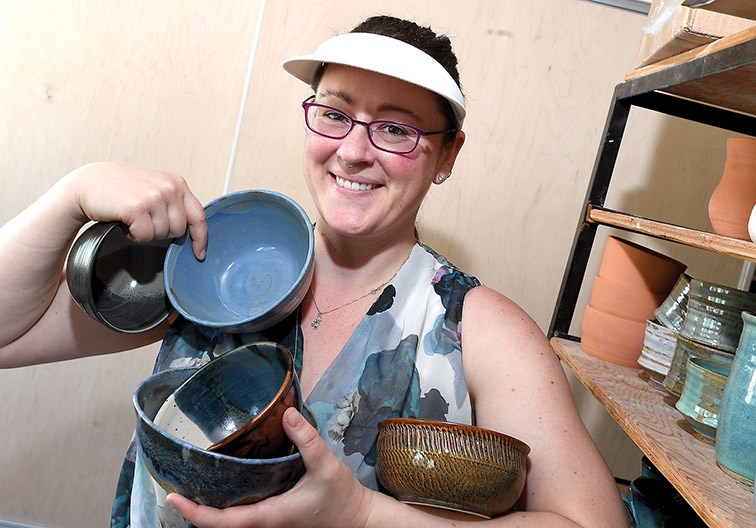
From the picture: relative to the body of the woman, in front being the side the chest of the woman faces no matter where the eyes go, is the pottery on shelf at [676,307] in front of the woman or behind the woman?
behind

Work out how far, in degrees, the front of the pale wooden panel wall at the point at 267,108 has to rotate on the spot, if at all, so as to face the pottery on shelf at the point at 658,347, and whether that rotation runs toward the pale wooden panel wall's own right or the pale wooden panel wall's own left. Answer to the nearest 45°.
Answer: approximately 90° to the pale wooden panel wall's own left

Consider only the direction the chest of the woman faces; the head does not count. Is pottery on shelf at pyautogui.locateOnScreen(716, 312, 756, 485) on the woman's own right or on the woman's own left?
on the woman's own left

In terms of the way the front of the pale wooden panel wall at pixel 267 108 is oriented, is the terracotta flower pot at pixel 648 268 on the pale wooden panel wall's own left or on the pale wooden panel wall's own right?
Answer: on the pale wooden panel wall's own left

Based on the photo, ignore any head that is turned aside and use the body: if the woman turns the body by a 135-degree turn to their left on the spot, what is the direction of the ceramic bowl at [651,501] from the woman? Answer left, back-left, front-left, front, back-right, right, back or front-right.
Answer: front

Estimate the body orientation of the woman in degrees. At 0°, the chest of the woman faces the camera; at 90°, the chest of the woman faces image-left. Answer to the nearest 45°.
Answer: approximately 45°
